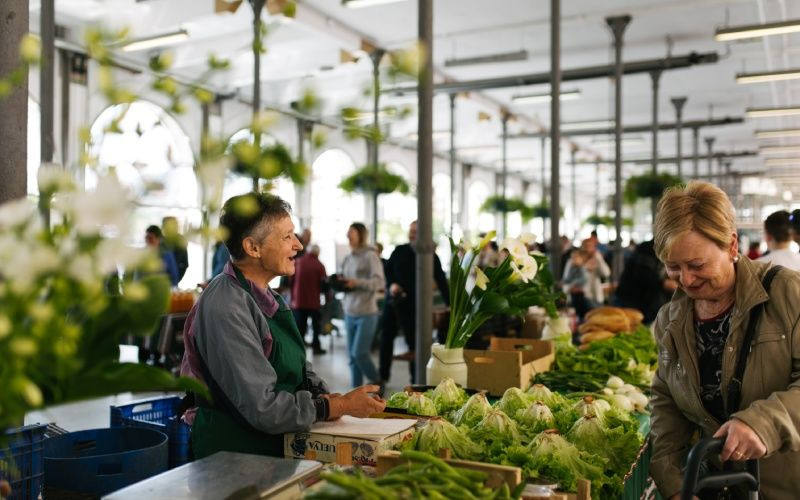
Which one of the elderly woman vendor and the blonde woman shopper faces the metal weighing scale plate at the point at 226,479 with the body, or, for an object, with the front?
the blonde woman shopper

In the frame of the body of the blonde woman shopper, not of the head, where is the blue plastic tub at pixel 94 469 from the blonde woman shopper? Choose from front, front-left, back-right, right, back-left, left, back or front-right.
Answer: front-right

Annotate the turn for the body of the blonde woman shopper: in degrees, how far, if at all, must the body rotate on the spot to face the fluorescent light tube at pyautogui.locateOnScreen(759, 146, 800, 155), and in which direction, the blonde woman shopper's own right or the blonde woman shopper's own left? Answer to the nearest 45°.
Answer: approximately 135° to the blonde woman shopper's own right

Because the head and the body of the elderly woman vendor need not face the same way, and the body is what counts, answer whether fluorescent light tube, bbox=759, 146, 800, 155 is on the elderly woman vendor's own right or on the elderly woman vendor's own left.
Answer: on the elderly woman vendor's own left

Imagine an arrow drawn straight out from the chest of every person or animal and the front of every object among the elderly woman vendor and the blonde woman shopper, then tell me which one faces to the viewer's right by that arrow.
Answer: the elderly woman vendor

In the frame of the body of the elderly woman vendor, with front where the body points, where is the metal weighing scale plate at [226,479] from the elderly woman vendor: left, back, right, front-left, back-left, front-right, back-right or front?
right

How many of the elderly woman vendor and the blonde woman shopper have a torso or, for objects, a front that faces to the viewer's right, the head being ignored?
1

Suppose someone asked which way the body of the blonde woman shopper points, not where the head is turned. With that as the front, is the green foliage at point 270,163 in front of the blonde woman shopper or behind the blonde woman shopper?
in front

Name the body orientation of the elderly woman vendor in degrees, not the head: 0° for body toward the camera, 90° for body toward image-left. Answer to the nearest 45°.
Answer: approximately 270°

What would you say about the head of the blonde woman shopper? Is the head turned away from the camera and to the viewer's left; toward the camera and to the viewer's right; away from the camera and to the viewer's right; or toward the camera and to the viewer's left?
toward the camera and to the viewer's left

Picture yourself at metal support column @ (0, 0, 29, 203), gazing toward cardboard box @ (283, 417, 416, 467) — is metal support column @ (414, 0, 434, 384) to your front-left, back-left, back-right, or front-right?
front-left

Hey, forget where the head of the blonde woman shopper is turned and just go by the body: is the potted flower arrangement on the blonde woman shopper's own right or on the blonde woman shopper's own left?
on the blonde woman shopper's own right

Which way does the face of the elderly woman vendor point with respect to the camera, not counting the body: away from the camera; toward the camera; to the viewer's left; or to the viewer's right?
to the viewer's right
